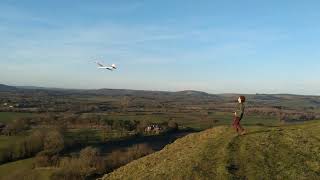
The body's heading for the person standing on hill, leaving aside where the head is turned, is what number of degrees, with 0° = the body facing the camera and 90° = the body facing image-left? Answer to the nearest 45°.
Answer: approximately 90°
